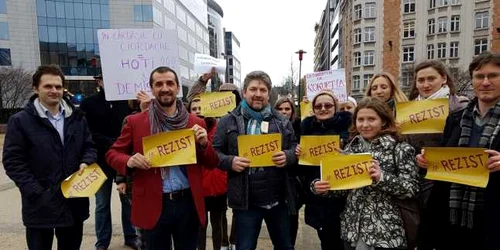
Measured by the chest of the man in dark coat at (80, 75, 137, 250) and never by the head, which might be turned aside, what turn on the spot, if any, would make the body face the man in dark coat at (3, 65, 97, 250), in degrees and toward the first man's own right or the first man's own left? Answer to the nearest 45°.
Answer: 0° — they already face them

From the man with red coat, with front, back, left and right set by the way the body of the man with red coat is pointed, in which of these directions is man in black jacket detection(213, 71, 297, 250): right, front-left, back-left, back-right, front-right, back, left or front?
left

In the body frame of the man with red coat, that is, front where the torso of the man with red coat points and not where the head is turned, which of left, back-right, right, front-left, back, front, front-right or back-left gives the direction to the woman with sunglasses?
left

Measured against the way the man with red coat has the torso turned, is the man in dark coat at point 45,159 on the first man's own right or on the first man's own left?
on the first man's own right

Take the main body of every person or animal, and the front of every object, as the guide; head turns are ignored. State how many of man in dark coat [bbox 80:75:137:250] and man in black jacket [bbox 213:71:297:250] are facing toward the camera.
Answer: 2

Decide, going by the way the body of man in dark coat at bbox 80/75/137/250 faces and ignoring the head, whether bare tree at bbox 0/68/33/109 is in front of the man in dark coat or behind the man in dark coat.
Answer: behind

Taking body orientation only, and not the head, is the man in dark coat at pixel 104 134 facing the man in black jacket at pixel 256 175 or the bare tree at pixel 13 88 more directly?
the man in black jacket

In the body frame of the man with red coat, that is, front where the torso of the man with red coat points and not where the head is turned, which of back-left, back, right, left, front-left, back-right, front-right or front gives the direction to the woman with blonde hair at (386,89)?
left

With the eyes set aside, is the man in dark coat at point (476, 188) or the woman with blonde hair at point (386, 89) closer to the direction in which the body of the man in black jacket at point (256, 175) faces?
the man in dark coat

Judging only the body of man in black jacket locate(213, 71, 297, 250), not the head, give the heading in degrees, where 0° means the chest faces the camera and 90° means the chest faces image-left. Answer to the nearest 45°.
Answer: approximately 0°

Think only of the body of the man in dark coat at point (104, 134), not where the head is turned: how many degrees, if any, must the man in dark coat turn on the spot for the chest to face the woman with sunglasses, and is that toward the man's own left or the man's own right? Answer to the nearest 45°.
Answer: approximately 45° to the man's own left
